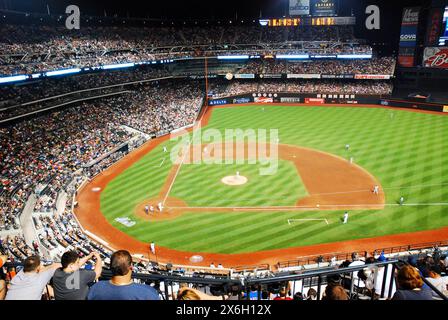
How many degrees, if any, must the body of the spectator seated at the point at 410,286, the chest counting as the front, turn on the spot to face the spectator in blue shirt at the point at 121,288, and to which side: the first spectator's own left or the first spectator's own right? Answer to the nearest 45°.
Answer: approximately 135° to the first spectator's own left

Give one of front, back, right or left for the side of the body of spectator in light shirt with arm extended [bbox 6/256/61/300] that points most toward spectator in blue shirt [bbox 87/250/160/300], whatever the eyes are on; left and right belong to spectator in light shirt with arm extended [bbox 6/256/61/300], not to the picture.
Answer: right

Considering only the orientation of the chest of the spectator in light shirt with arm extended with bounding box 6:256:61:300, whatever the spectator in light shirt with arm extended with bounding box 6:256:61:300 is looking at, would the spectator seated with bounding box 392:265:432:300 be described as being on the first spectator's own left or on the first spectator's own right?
on the first spectator's own right

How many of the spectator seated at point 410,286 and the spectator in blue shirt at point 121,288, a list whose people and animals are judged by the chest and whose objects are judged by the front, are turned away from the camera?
2

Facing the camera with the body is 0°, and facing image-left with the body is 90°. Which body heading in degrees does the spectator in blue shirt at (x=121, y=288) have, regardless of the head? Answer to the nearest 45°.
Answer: approximately 180°

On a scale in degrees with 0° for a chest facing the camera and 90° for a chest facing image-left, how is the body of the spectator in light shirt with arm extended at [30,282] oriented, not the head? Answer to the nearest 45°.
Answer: approximately 225°

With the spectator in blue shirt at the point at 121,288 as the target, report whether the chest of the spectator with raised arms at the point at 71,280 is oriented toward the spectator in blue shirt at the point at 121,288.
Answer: no

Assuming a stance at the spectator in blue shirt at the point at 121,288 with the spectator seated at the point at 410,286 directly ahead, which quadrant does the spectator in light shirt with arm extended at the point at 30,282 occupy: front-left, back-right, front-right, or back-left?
back-left

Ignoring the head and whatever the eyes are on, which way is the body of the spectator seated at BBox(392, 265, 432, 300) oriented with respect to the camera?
away from the camera

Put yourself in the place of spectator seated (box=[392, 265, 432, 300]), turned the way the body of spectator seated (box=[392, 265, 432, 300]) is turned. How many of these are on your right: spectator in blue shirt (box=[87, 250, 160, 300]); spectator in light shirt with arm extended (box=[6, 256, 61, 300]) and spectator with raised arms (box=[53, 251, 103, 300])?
0

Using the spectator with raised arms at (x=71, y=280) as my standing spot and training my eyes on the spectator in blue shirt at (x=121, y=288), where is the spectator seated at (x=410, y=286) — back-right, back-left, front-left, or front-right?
front-left

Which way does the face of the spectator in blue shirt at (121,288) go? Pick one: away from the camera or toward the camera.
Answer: away from the camera

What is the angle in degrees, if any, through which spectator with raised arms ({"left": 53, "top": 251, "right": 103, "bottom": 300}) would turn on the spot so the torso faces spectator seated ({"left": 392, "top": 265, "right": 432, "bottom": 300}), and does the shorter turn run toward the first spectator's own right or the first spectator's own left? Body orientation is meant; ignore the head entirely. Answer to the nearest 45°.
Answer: approximately 90° to the first spectator's own right

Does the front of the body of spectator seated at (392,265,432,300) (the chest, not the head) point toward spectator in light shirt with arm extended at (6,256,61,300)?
no
